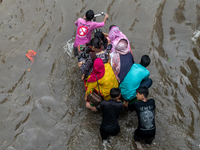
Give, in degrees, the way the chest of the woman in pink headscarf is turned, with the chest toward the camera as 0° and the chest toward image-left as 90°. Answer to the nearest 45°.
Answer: approximately 225°

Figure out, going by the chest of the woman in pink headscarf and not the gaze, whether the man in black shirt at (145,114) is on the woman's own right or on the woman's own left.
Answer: on the woman's own right

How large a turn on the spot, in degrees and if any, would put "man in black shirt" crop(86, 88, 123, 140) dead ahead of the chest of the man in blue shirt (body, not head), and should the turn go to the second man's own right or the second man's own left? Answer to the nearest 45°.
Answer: approximately 180°

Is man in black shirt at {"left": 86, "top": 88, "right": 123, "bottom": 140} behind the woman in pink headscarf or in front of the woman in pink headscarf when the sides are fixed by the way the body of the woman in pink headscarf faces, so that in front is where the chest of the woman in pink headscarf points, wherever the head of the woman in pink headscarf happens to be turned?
behind

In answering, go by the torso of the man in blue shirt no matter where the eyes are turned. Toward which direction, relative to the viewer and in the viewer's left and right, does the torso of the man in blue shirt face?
facing away from the viewer and to the right of the viewer

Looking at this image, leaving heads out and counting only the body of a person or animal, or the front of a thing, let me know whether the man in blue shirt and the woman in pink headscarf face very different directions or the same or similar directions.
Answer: same or similar directions

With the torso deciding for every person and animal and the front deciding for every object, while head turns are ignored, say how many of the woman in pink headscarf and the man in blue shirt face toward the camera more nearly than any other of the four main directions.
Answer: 0

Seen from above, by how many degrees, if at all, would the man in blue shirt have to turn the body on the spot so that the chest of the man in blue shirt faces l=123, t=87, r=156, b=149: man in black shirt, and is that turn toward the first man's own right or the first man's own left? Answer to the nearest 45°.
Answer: approximately 135° to the first man's own right
